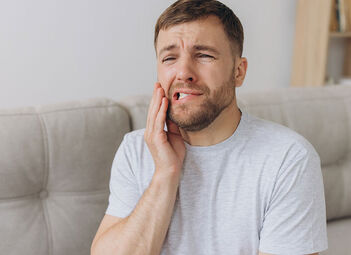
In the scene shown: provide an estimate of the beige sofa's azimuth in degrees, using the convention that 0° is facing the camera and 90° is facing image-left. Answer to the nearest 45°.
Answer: approximately 0°
